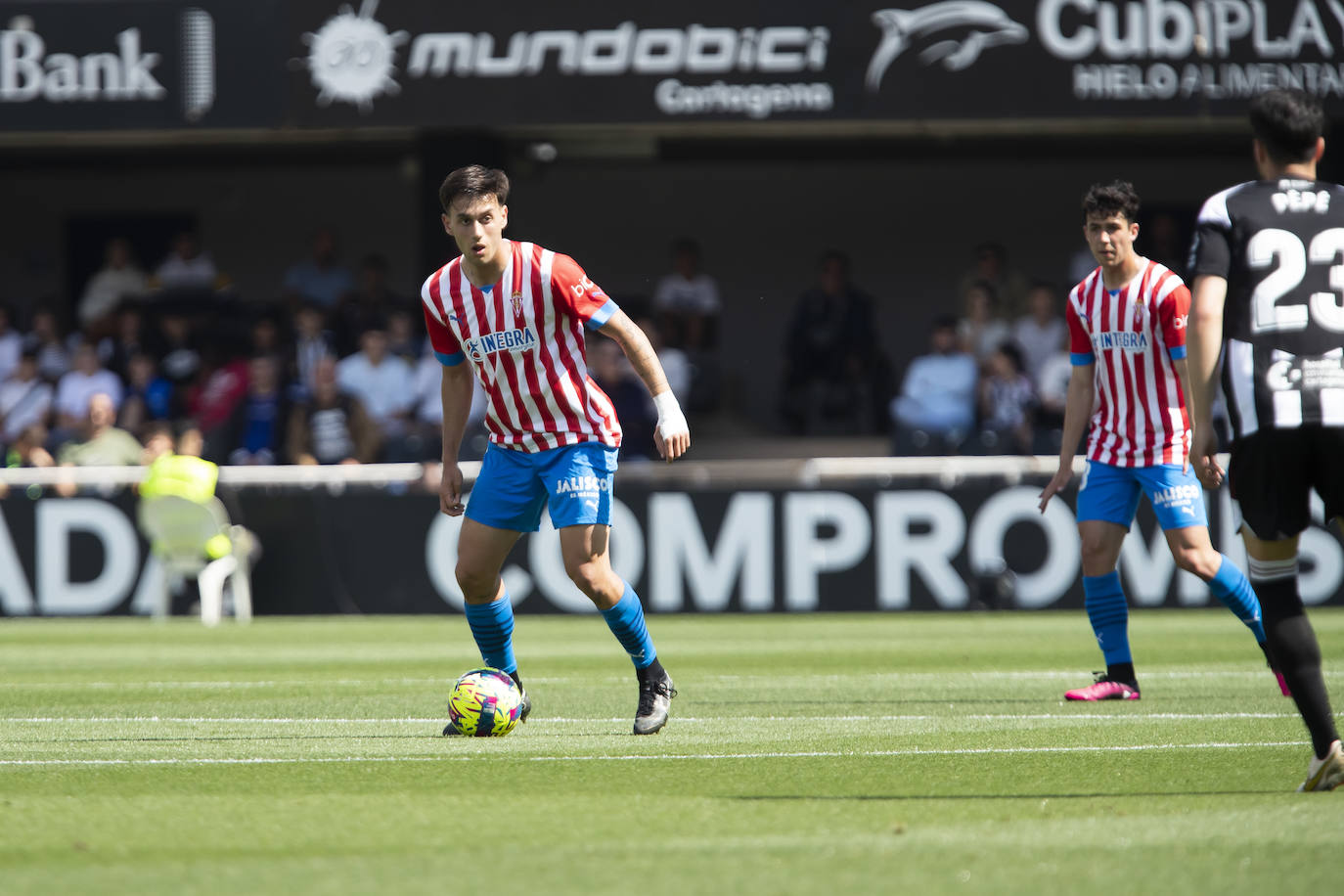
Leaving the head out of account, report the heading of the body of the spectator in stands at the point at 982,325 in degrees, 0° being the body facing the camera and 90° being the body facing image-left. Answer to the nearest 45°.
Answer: approximately 0°

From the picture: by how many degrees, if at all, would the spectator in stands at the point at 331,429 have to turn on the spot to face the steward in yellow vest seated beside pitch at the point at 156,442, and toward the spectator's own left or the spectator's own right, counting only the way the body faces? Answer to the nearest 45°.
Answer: approximately 90° to the spectator's own right

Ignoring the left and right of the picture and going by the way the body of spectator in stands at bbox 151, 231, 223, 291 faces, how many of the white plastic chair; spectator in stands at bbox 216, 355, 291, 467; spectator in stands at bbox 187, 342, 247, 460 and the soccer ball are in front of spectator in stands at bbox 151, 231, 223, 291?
4

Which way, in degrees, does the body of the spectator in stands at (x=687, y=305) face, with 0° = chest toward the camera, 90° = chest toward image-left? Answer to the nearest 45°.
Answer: approximately 0°

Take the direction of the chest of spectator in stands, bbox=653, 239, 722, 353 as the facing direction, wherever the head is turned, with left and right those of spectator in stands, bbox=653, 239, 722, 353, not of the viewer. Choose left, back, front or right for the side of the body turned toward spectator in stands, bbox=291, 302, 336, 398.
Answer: right
